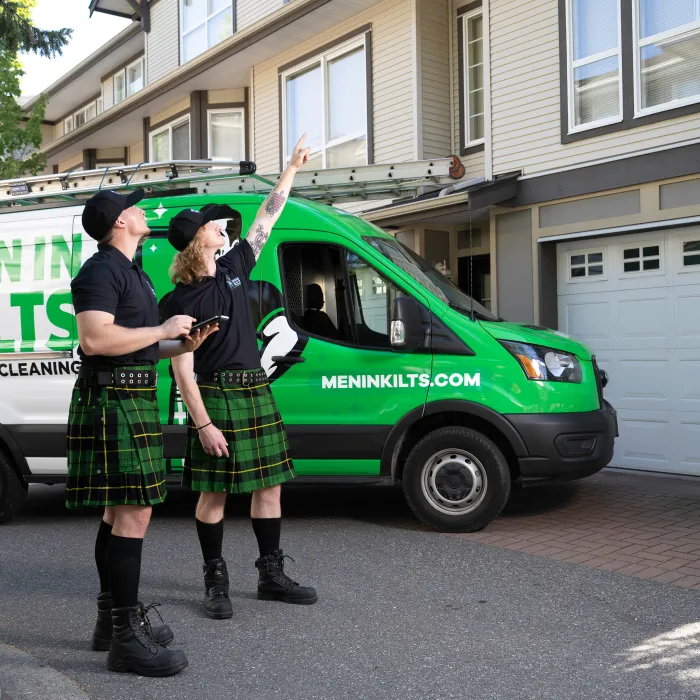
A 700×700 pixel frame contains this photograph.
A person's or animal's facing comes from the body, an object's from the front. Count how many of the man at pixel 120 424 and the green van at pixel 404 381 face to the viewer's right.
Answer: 2

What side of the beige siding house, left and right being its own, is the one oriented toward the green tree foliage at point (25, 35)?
right

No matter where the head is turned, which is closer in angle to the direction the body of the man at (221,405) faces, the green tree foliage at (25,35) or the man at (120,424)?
the man

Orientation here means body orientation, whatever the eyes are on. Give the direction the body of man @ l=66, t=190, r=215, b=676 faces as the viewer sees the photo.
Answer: to the viewer's right

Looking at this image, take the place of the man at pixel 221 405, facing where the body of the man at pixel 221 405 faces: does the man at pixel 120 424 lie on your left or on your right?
on your right

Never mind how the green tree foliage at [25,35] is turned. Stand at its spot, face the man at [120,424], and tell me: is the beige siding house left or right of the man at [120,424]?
left

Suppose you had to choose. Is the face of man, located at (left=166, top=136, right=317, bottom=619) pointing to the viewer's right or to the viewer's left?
to the viewer's right

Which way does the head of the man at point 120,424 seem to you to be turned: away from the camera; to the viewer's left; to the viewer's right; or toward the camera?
to the viewer's right

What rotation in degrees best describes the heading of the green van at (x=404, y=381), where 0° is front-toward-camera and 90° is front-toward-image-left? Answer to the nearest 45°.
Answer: approximately 270°

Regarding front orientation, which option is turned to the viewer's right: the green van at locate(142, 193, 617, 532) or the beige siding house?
the green van

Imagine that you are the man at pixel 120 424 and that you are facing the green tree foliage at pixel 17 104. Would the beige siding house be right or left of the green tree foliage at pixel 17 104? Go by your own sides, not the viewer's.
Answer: right
